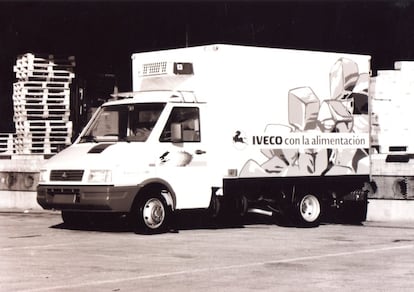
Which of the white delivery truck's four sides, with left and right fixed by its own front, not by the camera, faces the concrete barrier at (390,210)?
back

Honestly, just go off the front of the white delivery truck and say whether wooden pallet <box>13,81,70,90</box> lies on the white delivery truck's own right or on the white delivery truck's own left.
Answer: on the white delivery truck's own right

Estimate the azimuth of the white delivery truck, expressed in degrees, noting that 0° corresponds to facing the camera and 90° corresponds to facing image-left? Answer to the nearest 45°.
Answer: approximately 45°

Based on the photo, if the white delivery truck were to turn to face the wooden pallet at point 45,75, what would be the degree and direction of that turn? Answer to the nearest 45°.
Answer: approximately 90° to its right

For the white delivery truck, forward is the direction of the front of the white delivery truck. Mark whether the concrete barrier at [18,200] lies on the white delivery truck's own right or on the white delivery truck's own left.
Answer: on the white delivery truck's own right
